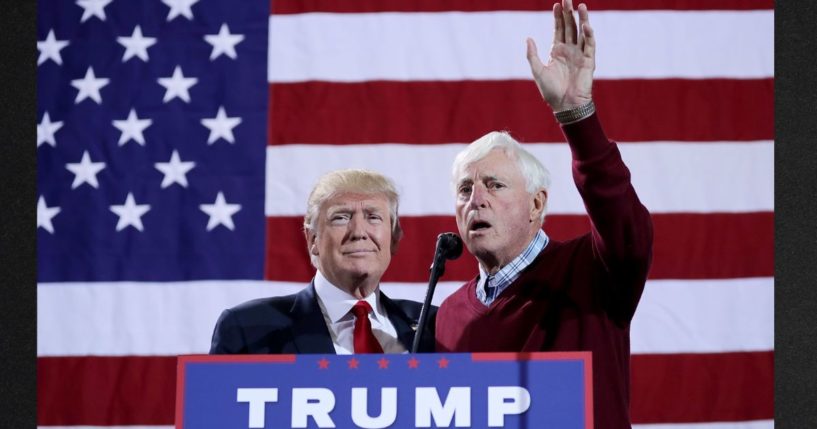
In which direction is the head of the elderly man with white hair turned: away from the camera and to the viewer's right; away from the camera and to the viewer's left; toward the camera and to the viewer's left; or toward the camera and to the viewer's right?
toward the camera and to the viewer's left

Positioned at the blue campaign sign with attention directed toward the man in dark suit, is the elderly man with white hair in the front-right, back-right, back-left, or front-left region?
front-right

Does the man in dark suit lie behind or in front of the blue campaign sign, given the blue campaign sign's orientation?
behind

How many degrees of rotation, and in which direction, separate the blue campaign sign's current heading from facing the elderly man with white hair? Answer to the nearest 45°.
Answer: approximately 135° to its left

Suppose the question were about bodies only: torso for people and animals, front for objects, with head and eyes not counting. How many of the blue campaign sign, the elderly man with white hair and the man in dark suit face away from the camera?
0

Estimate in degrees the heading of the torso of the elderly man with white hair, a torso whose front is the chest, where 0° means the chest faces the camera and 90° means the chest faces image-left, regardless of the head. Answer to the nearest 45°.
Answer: approximately 45°

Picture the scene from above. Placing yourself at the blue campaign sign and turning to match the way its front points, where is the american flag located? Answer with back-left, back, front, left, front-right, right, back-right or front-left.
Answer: back

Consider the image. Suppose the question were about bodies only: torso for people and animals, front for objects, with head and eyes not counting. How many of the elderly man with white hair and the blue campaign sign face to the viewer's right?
0

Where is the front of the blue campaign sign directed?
toward the camera

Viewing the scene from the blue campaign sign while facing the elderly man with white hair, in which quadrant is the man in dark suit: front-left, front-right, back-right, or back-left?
front-left

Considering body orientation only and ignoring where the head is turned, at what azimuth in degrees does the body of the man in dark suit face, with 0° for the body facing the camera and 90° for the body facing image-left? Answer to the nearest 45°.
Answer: approximately 315°
